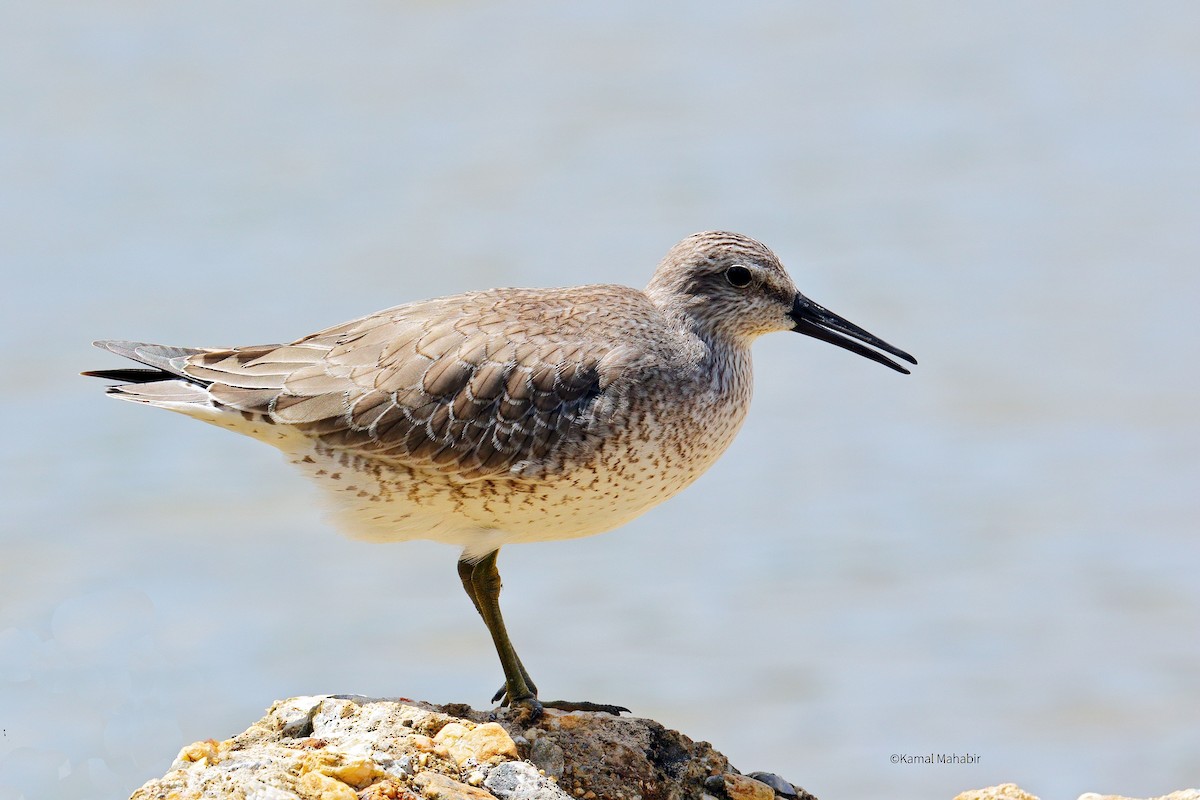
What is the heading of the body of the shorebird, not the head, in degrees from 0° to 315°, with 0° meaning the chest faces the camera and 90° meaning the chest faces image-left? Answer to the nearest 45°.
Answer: approximately 270°

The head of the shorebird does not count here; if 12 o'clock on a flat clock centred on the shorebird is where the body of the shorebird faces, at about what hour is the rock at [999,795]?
The rock is roughly at 12 o'clock from the shorebird.
